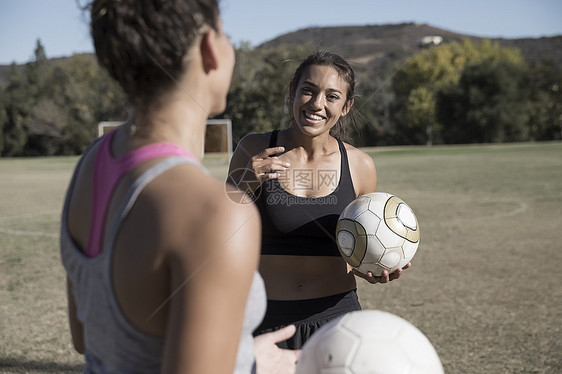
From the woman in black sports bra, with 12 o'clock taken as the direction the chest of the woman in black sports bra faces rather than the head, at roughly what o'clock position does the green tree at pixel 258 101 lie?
The green tree is roughly at 6 o'clock from the woman in black sports bra.

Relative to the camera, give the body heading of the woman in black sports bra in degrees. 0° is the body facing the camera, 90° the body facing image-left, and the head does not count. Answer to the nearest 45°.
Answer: approximately 0°
